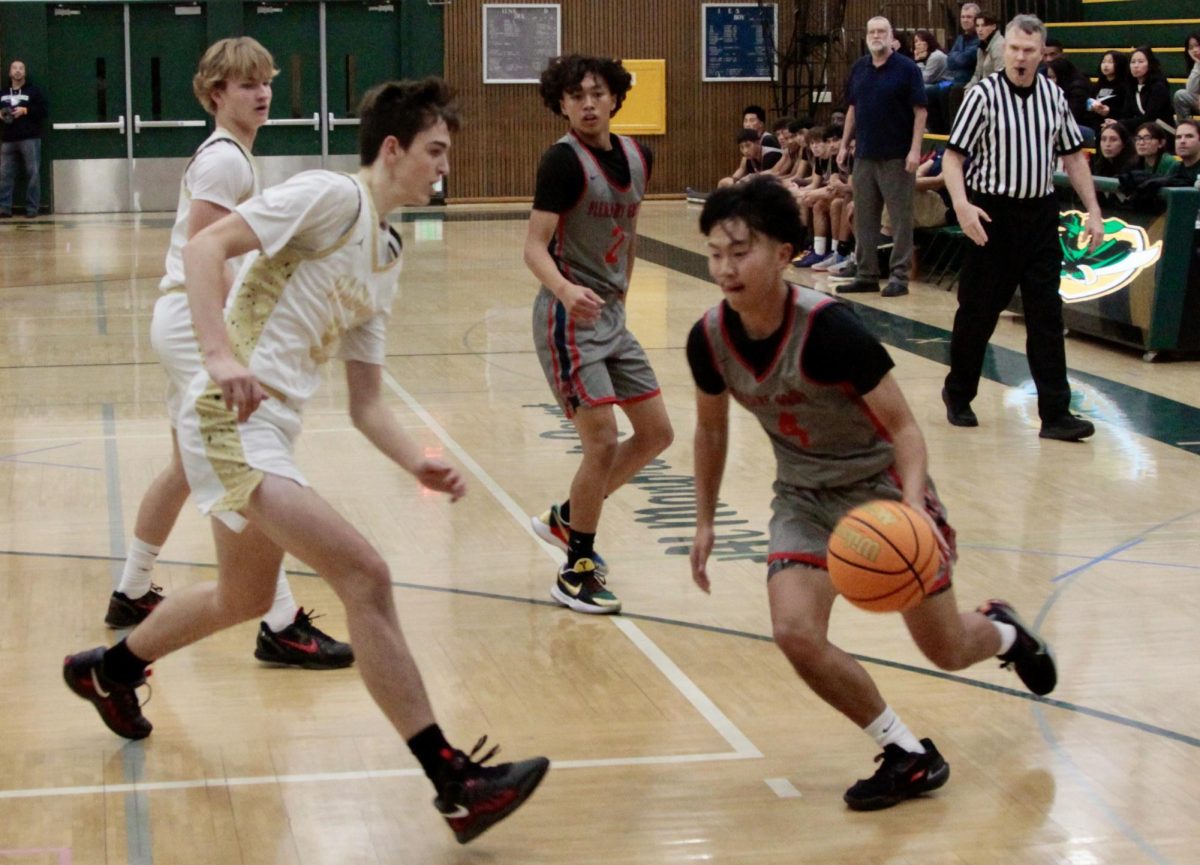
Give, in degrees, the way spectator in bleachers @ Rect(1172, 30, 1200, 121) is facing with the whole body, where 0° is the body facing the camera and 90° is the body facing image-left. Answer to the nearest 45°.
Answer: approximately 45°

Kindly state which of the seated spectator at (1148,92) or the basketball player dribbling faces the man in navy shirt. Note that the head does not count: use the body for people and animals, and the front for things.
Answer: the seated spectator

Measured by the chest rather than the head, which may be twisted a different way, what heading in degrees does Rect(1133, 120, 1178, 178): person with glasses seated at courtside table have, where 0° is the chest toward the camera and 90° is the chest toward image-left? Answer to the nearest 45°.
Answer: approximately 45°

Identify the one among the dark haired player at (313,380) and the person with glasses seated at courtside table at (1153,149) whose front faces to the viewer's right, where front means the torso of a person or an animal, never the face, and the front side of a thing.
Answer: the dark haired player

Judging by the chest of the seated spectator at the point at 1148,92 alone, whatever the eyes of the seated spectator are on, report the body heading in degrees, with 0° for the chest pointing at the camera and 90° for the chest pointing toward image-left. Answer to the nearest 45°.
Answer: approximately 45°

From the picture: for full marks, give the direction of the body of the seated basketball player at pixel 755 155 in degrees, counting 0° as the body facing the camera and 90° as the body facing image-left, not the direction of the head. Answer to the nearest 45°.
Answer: approximately 45°

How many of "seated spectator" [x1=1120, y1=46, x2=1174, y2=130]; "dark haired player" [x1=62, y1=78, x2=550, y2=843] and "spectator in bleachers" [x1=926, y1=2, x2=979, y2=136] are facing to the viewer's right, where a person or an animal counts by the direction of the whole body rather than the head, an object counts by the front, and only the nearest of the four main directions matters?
1

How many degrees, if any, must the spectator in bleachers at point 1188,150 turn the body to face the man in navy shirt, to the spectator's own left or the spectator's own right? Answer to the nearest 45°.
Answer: approximately 90° to the spectator's own right

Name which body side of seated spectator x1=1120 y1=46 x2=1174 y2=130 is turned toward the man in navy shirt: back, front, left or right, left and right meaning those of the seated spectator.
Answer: front

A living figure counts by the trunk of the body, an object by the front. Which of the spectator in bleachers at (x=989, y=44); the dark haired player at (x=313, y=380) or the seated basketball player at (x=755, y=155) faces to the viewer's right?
the dark haired player
